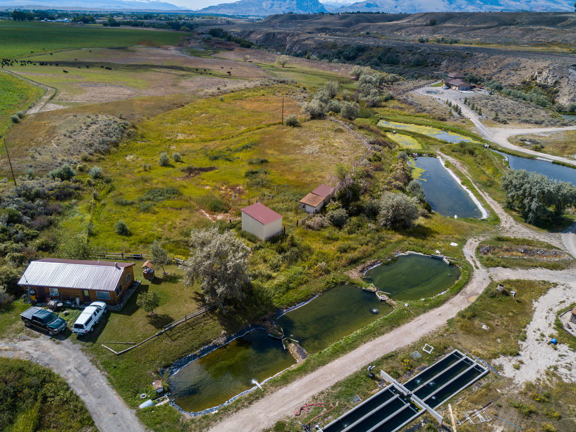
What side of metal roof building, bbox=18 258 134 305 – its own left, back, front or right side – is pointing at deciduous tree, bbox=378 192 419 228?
left

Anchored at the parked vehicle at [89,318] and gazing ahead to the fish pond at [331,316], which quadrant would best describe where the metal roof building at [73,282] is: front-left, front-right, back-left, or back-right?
back-left

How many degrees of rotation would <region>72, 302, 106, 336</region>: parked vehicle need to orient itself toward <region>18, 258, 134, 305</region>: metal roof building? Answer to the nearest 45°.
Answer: approximately 45° to its left

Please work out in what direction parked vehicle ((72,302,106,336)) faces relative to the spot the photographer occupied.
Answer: facing away from the viewer and to the right of the viewer

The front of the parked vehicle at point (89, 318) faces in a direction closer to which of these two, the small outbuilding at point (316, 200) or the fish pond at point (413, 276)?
the small outbuilding

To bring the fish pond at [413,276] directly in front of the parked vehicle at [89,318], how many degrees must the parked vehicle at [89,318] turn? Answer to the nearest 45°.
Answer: approximately 45° to its right

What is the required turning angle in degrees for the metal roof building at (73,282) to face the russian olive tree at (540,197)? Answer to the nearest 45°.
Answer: approximately 90° to its left

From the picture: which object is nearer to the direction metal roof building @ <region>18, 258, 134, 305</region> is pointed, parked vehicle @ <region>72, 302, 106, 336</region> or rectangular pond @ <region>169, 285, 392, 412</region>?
the parked vehicle

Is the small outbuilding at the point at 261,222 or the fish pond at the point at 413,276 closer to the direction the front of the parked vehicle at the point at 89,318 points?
the small outbuilding

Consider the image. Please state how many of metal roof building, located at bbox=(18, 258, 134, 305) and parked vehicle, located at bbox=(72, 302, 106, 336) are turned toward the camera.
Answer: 1

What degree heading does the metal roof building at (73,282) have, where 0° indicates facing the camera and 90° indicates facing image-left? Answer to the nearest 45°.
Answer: approximately 0°

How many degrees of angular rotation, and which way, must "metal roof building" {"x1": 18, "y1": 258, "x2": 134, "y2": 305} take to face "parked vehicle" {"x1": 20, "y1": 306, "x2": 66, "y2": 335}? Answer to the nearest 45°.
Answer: approximately 45° to its right
